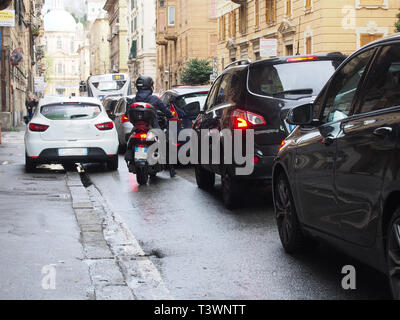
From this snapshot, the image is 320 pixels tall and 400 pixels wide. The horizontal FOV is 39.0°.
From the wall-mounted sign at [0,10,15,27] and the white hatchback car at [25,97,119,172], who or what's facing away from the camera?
the white hatchback car

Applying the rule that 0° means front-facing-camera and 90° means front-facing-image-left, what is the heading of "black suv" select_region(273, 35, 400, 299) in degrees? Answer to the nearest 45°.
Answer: approximately 135°

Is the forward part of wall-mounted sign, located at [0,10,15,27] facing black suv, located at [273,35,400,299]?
yes

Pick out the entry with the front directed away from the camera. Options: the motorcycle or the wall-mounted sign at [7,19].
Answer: the motorcycle

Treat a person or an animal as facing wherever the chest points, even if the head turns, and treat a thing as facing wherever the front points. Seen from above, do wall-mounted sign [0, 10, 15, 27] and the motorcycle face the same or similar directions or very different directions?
very different directions

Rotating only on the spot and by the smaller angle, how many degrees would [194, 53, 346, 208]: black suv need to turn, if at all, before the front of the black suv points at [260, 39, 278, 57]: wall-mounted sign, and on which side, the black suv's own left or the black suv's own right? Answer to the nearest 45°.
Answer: approximately 45° to the black suv's own right

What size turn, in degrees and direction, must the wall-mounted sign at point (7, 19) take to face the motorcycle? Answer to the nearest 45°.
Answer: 0° — it already faces it

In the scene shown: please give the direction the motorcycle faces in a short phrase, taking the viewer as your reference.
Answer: facing away from the viewer
